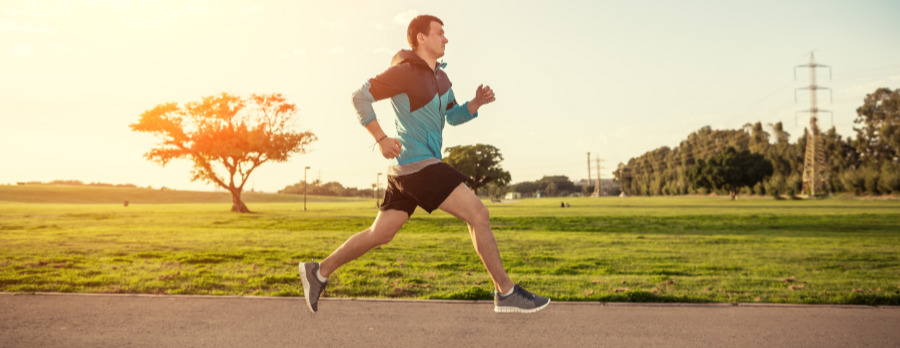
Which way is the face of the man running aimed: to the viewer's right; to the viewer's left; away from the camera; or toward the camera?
to the viewer's right

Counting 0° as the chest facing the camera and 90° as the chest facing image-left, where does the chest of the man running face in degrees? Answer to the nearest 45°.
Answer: approximately 270°
